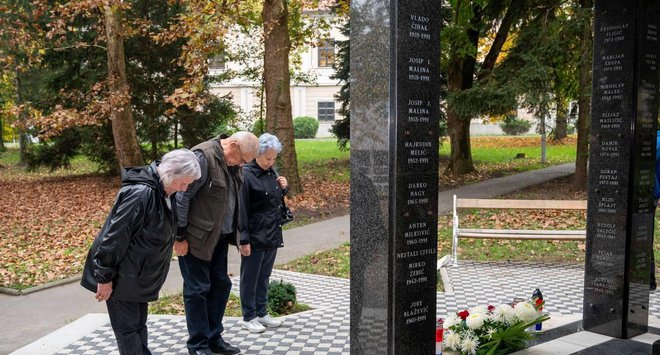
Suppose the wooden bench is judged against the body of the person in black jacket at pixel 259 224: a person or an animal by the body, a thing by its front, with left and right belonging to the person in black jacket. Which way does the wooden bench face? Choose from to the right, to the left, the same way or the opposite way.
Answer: to the right

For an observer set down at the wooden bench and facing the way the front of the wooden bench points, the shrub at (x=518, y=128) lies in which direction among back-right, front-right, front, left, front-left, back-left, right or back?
back

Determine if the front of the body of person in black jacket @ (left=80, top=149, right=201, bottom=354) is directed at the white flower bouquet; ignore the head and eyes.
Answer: yes

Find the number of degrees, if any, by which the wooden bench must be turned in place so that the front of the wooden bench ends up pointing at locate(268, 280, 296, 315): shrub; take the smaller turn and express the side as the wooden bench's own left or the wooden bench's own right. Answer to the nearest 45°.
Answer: approximately 45° to the wooden bench's own right

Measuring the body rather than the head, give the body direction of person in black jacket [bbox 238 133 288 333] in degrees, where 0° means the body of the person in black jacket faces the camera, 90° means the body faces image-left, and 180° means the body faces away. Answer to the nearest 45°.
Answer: approximately 315°

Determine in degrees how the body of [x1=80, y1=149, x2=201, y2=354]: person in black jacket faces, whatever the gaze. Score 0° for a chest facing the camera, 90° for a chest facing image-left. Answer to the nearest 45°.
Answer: approximately 270°

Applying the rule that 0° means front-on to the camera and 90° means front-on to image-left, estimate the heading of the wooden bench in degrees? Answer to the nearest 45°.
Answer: approximately 0°

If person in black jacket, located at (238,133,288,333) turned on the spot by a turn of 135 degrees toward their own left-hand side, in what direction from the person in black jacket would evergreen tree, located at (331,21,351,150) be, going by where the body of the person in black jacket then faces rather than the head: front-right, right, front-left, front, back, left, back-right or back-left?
front

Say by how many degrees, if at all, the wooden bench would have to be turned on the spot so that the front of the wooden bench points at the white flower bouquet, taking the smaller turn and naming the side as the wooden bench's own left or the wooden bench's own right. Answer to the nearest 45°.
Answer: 0° — it already faces it

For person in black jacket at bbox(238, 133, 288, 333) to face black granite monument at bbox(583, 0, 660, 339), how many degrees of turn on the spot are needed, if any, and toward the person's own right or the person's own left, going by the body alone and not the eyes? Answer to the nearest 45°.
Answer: approximately 45° to the person's own left

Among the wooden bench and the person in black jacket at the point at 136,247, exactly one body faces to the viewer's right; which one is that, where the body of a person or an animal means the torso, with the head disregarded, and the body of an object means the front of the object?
the person in black jacket

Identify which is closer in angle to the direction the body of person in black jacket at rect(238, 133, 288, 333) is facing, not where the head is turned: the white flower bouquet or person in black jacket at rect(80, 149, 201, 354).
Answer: the white flower bouquet

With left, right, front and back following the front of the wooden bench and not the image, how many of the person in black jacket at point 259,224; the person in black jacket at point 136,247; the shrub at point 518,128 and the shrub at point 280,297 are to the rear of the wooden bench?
1
